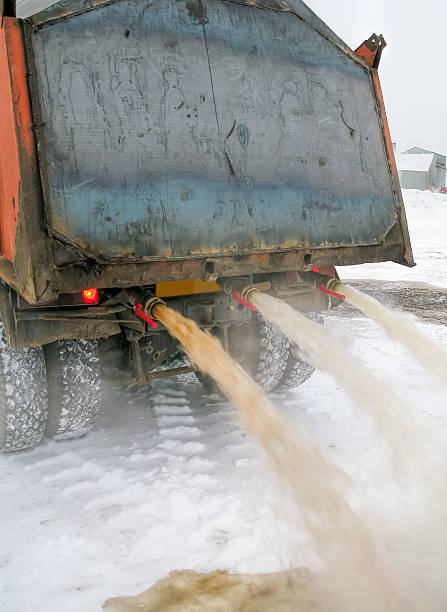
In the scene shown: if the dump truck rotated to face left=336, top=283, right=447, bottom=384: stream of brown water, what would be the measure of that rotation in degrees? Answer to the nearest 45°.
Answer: approximately 135° to its right

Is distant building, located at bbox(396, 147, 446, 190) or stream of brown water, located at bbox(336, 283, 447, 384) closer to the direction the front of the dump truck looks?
the distant building

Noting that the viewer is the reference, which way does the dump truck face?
facing away from the viewer and to the left of the viewer

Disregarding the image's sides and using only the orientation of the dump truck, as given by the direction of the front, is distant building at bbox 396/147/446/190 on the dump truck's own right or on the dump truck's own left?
on the dump truck's own right
